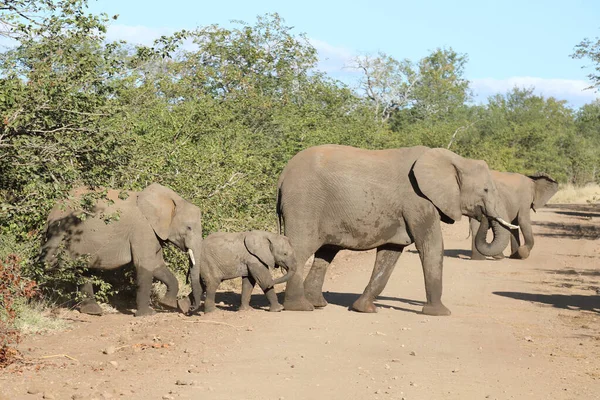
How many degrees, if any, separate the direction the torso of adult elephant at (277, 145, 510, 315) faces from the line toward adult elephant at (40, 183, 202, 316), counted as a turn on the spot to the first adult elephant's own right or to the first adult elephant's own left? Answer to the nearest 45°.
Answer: approximately 180°

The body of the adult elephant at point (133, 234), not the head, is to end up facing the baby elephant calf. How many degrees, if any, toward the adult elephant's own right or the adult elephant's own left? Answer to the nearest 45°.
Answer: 0° — it already faces it

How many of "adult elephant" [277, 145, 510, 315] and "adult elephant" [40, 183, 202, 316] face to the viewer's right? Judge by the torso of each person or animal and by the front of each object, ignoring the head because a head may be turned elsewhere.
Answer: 2

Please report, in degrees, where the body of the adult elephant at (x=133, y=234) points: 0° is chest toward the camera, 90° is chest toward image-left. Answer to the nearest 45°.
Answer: approximately 270°

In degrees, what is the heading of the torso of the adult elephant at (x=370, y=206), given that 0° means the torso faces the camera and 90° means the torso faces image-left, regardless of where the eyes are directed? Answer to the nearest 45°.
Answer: approximately 270°

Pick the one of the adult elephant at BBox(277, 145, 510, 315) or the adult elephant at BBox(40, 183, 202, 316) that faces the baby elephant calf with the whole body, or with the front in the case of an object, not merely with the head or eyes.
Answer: the adult elephant at BBox(40, 183, 202, 316)

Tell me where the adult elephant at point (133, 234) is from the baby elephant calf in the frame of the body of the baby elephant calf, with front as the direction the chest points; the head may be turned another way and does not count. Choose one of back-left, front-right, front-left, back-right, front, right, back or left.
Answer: back

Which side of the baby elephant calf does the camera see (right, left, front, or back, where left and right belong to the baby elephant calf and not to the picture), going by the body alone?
right

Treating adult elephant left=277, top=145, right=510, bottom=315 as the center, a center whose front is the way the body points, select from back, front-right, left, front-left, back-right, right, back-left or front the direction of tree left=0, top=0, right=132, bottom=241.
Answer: back-right

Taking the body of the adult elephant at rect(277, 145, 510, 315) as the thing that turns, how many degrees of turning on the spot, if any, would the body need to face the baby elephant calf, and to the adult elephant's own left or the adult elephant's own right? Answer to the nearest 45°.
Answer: approximately 180°
